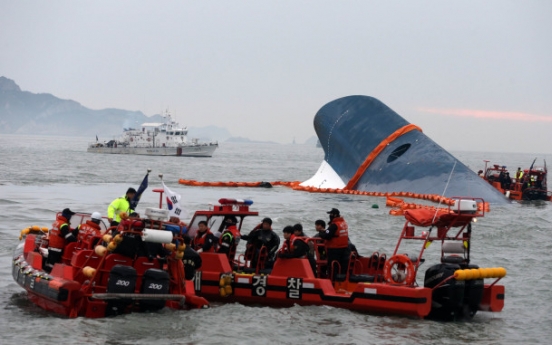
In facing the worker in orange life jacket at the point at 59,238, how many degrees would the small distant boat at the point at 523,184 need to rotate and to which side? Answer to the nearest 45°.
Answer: approximately 90° to its left

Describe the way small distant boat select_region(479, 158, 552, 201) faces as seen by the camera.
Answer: facing to the left of the viewer

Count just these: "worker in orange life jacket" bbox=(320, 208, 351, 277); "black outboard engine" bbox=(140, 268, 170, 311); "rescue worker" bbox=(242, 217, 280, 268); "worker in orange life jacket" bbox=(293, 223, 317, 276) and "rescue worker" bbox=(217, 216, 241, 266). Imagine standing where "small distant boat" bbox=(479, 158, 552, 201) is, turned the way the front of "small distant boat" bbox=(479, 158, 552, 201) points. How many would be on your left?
5

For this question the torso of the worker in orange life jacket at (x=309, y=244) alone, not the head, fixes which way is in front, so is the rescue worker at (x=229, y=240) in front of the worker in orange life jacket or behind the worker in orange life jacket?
in front

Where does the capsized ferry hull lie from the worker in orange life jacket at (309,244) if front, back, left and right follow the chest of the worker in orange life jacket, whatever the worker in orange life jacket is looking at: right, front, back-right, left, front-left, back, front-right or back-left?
right

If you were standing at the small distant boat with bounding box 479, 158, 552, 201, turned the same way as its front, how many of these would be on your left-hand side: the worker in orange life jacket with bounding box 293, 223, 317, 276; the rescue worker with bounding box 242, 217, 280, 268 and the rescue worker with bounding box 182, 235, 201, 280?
3
